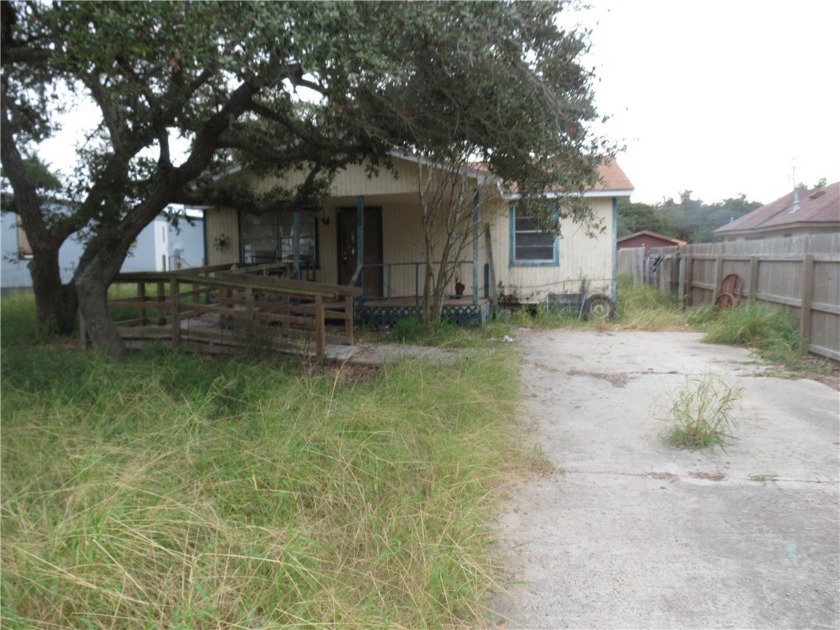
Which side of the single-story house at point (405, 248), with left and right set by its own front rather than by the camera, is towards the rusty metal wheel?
left

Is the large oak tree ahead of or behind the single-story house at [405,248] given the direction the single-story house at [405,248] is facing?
ahead

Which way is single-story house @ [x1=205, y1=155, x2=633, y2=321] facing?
toward the camera

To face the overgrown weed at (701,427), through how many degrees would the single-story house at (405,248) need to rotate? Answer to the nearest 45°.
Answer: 0° — it already faces it

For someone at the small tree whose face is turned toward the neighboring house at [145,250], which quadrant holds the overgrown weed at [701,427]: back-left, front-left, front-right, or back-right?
back-left

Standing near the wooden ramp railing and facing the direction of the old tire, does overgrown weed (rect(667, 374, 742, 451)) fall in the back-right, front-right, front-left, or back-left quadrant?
front-right

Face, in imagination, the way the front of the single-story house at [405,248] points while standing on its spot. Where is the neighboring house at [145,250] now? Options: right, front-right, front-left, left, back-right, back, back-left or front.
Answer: back-right

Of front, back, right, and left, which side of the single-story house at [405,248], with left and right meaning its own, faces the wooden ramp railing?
front

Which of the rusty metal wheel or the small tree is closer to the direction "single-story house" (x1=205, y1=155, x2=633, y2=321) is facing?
the small tree

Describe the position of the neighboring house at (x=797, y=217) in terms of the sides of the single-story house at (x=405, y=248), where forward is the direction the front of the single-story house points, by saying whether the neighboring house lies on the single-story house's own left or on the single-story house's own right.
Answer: on the single-story house's own left

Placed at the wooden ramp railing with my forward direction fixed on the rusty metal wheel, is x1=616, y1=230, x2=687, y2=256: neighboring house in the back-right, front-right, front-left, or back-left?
front-left

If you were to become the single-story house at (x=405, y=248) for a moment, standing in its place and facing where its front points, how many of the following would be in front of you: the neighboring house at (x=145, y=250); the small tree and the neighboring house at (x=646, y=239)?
1

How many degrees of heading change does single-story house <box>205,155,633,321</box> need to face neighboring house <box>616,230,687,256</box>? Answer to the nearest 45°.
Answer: approximately 135° to its left

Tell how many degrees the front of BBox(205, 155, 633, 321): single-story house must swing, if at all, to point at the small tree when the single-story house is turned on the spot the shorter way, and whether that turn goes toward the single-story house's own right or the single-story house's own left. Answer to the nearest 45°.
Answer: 0° — it already faces it

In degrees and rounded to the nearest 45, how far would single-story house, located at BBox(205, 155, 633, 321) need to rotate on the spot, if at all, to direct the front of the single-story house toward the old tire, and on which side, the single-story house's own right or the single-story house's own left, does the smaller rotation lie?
approximately 90° to the single-story house's own left

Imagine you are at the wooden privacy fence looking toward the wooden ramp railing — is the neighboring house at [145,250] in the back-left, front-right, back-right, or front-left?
front-right
